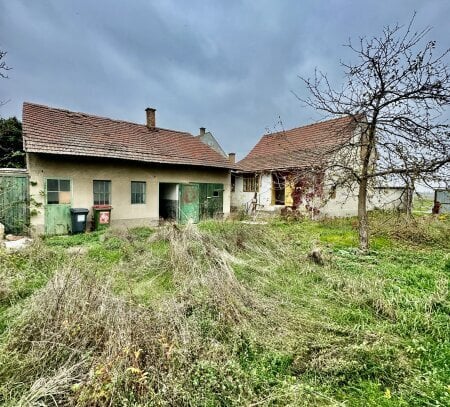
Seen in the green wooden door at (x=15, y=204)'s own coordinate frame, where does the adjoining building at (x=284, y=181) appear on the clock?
The adjoining building is roughly at 9 o'clock from the green wooden door.

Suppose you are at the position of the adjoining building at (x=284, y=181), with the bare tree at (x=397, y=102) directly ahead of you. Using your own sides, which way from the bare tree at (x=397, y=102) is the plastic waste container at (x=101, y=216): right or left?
right

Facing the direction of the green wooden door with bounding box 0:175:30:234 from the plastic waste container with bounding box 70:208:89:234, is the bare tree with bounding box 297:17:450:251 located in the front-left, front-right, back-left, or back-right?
back-left

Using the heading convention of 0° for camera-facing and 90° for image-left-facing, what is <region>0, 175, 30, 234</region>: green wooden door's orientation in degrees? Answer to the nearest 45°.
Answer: approximately 0°

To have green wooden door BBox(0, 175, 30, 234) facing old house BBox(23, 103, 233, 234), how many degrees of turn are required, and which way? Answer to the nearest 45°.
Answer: approximately 90° to its left

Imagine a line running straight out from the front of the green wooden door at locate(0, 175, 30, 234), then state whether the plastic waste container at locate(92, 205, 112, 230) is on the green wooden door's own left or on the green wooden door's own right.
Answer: on the green wooden door's own left

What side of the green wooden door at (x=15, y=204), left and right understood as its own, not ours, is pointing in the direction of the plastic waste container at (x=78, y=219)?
left
